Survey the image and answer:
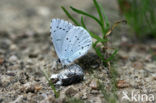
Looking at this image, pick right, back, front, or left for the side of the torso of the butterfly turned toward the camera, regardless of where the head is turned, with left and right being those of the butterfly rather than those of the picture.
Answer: left

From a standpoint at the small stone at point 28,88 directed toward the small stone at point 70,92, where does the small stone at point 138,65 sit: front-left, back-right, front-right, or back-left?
front-left

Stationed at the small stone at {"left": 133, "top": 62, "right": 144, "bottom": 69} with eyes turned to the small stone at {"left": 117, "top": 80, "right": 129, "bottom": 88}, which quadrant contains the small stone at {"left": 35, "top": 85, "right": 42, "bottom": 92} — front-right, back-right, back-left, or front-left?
front-right

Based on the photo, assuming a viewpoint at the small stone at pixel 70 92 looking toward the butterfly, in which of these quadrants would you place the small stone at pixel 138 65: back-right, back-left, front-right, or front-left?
front-right
